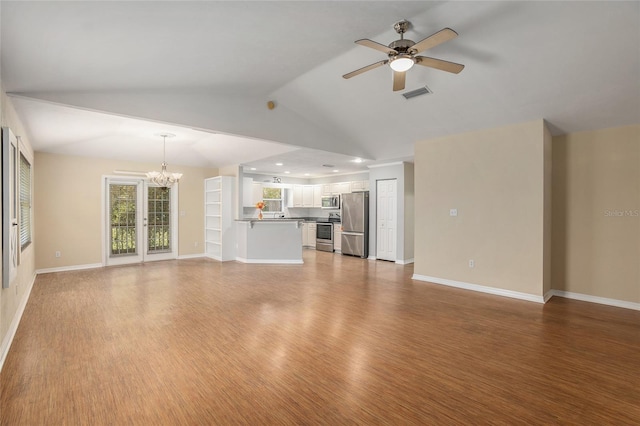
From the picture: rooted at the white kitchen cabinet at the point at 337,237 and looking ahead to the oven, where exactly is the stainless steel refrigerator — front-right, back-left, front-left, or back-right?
back-left

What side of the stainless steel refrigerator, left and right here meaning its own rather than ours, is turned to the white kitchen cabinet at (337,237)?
right

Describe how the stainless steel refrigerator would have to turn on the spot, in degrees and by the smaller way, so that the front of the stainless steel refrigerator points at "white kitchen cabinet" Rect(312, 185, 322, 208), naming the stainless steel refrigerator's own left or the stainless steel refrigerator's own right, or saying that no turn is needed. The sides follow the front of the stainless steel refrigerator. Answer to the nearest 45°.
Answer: approximately 90° to the stainless steel refrigerator's own right

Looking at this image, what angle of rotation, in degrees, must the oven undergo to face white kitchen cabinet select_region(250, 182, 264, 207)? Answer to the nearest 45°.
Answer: approximately 45° to its right

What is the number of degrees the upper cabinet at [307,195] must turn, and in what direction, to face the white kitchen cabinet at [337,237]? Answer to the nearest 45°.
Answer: approximately 45° to its left

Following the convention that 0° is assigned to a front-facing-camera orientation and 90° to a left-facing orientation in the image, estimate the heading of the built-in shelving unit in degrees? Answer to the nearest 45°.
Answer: approximately 45°

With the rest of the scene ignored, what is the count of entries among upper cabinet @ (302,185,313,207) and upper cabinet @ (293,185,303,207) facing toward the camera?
2

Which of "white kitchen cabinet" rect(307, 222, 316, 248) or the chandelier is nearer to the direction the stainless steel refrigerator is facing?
the chandelier

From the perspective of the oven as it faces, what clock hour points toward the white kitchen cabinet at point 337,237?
The white kitchen cabinet is roughly at 9 o'clock from the oven.

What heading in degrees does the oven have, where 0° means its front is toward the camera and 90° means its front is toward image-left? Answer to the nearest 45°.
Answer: approximately 45°

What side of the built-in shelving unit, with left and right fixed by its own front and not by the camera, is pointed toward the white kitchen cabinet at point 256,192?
back

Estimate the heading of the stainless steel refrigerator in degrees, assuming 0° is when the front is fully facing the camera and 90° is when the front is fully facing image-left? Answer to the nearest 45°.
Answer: approximately 45°

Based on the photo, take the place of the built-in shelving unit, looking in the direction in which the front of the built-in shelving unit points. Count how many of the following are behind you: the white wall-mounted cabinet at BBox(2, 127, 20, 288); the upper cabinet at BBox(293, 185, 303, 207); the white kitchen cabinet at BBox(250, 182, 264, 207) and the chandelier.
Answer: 2
